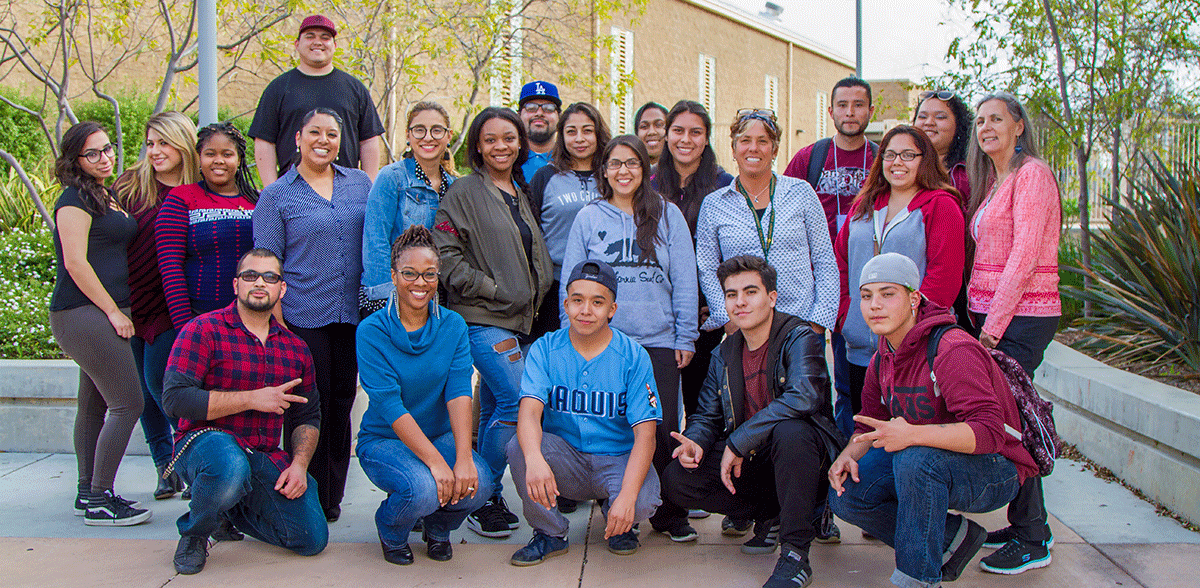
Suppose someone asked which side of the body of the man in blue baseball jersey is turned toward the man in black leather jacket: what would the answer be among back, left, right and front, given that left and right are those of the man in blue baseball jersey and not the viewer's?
left

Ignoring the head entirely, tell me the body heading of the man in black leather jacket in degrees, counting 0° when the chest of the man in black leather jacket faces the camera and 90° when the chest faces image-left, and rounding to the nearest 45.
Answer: approximately 45°

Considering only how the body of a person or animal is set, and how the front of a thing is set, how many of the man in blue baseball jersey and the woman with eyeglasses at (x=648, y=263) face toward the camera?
2

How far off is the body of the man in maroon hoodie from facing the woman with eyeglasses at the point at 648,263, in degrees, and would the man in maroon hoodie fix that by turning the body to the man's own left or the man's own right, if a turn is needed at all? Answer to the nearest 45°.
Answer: approximately 45° to the man's own right

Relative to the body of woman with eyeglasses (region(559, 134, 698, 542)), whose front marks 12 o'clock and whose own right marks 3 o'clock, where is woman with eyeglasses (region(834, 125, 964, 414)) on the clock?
woman with eyeglasses (region(834, 125, 964, 414)) is roughly at 9 o'clock from woman with eyeglasses (region(559, 134, 698, 542)).

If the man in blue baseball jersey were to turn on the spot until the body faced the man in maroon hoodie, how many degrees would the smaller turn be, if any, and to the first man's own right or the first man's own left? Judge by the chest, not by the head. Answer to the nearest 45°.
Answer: approximately 90° to the first man's own left

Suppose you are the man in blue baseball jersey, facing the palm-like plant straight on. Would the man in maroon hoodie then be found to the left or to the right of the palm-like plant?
right

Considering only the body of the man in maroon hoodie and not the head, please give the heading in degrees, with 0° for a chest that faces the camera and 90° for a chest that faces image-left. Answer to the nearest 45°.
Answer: approximately 45°
